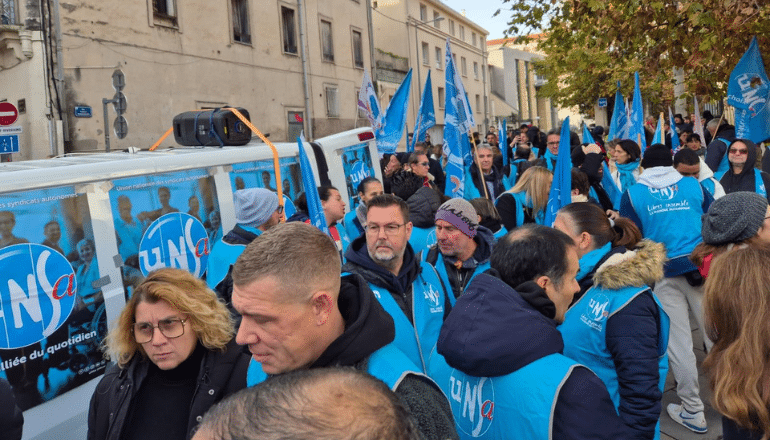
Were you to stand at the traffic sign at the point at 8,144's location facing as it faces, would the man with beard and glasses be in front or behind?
in front

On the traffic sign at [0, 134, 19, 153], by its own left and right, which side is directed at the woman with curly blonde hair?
front

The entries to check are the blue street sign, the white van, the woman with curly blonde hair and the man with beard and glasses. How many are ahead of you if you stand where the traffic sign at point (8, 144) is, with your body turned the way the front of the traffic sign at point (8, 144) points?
3

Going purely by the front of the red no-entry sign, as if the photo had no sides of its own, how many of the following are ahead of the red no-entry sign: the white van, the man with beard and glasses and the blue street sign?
2

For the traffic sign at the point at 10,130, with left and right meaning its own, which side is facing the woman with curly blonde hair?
front

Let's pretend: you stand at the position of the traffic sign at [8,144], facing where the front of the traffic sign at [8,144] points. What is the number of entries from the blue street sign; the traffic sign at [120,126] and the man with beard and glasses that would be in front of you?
1

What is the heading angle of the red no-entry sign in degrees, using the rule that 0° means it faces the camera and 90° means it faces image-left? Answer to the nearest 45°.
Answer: approximately 0°

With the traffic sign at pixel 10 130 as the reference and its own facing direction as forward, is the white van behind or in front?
in front

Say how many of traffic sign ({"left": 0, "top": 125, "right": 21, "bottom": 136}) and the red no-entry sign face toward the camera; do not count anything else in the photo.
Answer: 2

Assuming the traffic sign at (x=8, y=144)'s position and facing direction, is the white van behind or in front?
in front
